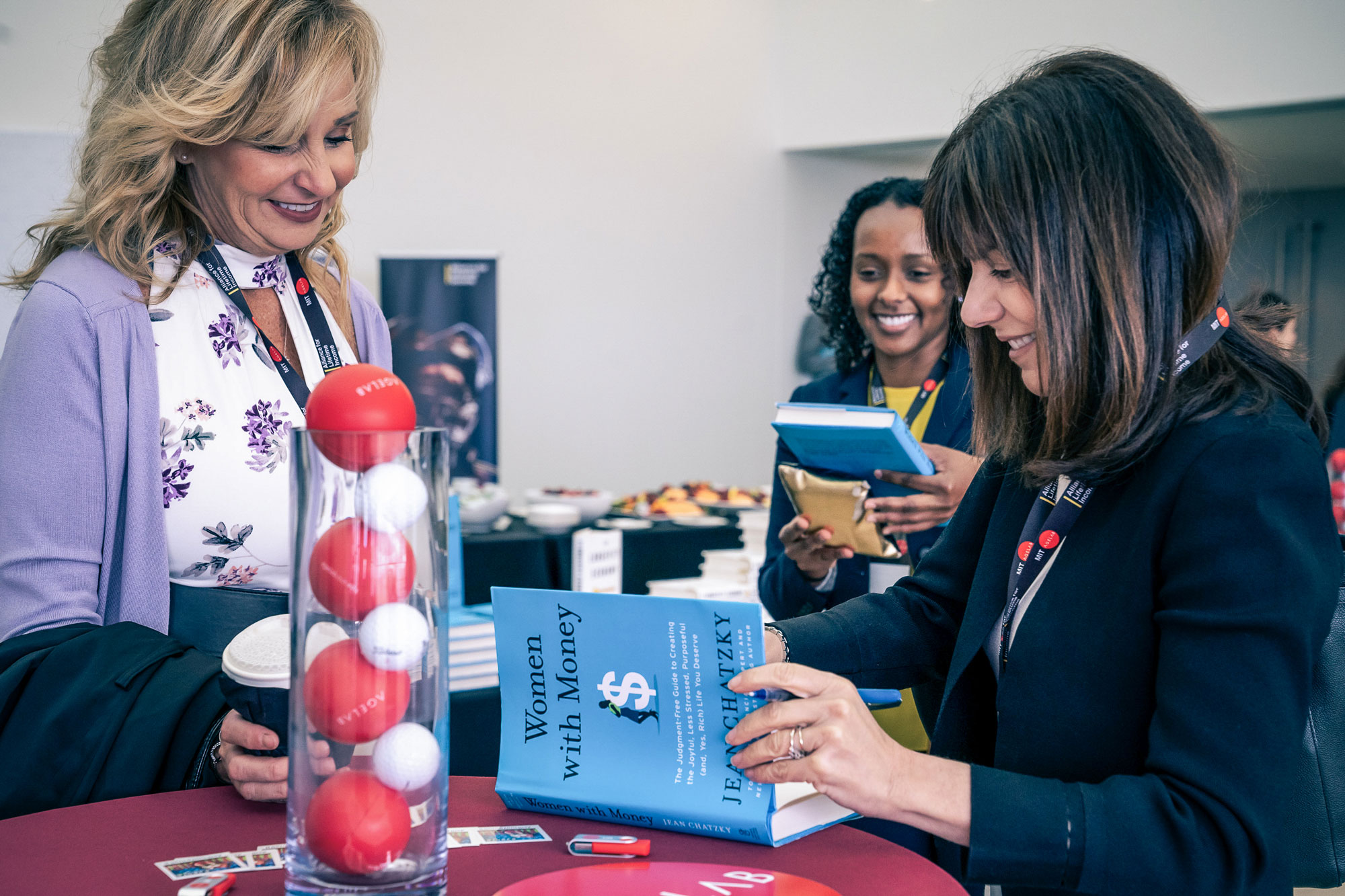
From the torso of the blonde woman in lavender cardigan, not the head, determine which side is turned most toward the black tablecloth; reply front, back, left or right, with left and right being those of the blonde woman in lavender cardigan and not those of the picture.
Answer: left

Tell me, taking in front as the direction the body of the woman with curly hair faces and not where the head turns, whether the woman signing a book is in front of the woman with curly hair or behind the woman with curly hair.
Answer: in front

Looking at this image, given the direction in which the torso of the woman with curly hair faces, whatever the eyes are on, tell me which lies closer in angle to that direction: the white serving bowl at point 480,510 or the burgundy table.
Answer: the burgundy table

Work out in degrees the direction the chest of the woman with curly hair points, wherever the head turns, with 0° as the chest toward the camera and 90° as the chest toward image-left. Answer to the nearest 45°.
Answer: approximately 0°

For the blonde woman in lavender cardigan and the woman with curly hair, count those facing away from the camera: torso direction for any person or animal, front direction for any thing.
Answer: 0

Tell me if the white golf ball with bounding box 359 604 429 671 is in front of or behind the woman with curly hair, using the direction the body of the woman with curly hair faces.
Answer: in front

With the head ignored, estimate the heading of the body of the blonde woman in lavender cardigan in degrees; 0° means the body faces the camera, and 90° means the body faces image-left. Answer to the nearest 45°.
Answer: approximately 315°

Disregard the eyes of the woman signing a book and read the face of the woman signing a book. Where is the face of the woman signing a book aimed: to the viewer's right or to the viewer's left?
to the viewer's left
